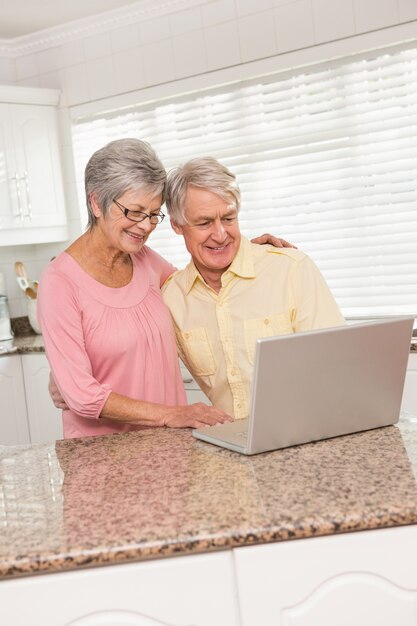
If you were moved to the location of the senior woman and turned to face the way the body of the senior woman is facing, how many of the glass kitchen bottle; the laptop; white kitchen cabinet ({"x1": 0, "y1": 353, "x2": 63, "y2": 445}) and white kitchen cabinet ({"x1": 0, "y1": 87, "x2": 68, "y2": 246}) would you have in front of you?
1

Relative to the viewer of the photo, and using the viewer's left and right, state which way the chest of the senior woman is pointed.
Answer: facing the viewer and to the right of the viewer

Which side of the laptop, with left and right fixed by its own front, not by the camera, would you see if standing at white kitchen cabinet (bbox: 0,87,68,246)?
front

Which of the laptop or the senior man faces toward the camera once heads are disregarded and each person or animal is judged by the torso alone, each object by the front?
the senior man

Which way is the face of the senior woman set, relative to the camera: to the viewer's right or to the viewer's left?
to the viewer's right

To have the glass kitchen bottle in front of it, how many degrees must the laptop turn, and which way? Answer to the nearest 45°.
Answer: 0° — it already faces it

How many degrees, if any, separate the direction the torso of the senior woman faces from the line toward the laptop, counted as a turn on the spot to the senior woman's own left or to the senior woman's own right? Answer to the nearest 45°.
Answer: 0° — they already face it

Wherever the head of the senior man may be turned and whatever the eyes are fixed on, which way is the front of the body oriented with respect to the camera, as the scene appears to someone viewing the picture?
toward the camera

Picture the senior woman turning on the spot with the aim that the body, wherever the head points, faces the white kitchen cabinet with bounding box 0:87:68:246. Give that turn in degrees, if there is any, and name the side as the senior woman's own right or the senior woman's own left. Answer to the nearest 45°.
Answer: approximately 135° to the senior woman's own left

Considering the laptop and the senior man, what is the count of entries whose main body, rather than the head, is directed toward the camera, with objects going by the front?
1

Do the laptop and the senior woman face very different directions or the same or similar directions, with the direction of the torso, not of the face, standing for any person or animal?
very different directions

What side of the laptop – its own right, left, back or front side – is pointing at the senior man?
front
